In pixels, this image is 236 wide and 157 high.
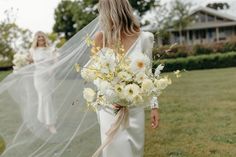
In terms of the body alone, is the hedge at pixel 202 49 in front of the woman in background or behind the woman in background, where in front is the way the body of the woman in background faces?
behind

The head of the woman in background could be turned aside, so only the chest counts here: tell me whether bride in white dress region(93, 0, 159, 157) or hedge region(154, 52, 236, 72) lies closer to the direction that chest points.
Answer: the bride in white dress

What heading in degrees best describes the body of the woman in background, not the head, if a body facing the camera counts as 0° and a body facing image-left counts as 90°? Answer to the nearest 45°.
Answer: approximately 0°
